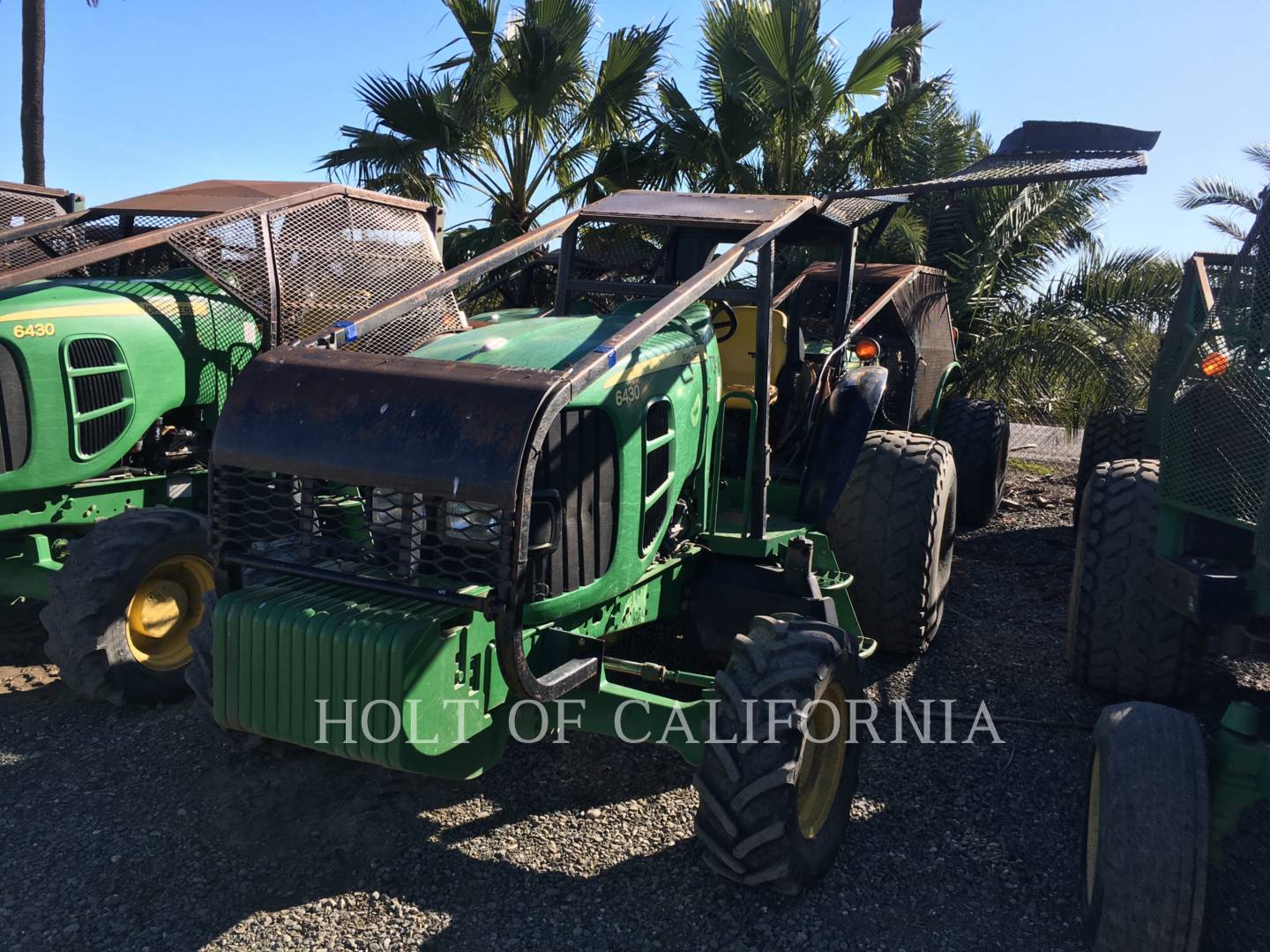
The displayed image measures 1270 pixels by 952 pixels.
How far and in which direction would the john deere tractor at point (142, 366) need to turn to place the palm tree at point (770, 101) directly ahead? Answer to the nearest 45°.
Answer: approximately 180°

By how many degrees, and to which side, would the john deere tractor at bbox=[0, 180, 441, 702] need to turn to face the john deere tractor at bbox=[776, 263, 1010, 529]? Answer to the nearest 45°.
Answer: approximately 135° to its left

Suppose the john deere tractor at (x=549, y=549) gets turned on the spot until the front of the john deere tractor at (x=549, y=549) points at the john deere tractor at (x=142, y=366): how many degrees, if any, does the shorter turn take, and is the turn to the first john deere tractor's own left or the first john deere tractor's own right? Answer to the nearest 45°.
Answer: approximately 90° to the first john deere tractor's own right

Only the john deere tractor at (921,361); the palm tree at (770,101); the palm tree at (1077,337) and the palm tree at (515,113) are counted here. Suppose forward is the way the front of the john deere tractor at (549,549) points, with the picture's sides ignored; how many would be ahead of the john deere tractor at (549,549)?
0

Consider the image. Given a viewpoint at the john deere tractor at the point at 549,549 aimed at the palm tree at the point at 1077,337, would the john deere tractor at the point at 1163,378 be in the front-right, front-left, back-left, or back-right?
front-right

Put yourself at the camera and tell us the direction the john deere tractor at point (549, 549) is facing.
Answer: facing the viewer and to the left of the viewer

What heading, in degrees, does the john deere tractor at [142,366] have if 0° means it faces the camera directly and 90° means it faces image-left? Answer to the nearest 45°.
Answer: approximately 45°

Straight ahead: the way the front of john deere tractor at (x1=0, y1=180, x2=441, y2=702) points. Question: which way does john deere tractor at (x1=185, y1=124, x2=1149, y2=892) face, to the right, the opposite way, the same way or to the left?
the same way

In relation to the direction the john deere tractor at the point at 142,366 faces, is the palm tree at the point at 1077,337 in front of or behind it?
behind

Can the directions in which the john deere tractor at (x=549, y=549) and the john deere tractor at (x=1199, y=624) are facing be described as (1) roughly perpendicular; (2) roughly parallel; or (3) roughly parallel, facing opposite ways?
roughly parallel

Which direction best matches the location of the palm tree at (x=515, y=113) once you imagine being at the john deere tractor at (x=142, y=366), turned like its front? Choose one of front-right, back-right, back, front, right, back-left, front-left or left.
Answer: back

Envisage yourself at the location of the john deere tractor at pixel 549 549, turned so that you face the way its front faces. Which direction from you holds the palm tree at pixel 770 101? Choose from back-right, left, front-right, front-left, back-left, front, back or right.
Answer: back-right

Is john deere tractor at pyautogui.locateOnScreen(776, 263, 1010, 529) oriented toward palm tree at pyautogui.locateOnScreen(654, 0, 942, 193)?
no

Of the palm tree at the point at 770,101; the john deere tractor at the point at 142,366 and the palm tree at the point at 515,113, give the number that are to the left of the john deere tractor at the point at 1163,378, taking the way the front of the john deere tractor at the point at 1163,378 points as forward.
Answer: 0

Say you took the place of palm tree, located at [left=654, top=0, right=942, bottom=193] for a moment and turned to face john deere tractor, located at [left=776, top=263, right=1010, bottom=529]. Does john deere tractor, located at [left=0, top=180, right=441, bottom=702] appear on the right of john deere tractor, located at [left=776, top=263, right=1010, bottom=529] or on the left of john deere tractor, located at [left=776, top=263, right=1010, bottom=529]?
right

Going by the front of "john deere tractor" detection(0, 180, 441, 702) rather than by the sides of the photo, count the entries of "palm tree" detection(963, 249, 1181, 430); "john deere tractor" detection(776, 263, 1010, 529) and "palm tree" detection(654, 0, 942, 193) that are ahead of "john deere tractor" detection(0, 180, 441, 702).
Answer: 0

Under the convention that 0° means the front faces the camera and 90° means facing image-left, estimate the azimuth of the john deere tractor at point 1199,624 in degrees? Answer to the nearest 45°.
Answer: approximately 0°

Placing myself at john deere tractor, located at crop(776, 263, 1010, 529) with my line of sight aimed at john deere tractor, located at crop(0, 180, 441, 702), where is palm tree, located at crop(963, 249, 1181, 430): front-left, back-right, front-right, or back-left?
back-right

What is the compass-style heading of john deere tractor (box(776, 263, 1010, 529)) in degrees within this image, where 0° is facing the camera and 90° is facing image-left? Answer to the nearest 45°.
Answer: approximately 45°
